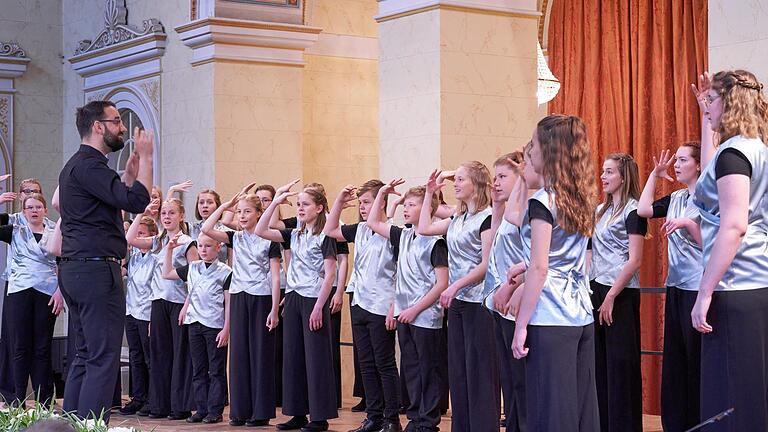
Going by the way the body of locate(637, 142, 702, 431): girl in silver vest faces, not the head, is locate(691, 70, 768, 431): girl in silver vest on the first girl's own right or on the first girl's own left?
on the first girl's own left

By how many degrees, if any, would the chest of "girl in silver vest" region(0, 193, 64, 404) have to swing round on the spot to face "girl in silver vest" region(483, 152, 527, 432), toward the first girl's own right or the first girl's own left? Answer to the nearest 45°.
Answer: approximately 45° to the first girl's own left

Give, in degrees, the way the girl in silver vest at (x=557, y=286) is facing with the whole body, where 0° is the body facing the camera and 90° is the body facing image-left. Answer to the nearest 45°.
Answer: approximately 135°

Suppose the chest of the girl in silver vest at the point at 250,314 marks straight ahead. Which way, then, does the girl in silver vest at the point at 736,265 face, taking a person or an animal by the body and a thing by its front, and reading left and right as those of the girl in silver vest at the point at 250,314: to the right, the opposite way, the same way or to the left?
to the right

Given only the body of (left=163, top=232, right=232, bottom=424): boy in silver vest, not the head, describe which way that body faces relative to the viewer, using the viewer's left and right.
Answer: facing the viewer and to the left of the viewer

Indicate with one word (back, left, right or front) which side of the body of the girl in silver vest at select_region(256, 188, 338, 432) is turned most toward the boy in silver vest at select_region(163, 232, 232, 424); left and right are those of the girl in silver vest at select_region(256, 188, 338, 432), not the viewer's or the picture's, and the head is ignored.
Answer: right

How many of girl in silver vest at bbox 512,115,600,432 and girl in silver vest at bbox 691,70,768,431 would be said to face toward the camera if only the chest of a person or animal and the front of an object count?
0

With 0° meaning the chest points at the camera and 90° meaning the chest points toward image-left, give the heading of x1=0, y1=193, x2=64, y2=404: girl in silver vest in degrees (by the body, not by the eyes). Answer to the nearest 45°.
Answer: approximately 0°

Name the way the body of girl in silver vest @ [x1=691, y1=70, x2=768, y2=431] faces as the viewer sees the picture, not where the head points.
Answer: to the viewer's left

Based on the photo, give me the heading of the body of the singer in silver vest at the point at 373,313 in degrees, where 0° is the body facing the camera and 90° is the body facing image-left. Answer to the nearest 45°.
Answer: approximately 45°

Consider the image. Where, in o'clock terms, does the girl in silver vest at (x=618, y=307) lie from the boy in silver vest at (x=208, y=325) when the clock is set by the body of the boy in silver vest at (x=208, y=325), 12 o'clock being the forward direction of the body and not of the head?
the girl in silver vest at (x=618, y=307) is roughly at 9 o'clock from the boy in silver vest at (x=208, y=325).

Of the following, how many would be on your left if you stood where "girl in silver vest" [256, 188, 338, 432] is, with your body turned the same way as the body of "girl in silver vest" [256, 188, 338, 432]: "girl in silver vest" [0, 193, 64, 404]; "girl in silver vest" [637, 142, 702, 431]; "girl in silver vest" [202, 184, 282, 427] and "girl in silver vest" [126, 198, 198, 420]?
1

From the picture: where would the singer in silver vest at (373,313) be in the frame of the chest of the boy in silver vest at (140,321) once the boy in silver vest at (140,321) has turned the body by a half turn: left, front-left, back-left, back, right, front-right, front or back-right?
right

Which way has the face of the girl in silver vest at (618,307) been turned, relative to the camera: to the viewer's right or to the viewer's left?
to the viewer's left
